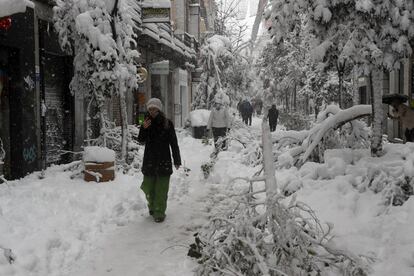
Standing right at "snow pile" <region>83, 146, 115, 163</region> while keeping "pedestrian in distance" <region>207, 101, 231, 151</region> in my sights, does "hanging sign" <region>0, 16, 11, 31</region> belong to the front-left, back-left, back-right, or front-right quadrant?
back-left

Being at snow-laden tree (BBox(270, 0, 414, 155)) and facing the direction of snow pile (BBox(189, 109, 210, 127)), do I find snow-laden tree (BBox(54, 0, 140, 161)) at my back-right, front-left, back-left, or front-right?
front-left

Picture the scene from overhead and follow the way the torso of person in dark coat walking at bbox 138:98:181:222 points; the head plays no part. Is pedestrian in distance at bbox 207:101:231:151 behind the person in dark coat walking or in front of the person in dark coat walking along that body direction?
behind

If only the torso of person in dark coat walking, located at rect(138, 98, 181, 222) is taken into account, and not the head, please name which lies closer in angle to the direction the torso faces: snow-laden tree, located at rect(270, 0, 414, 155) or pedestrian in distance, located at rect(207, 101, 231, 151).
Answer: the snow-laden tree

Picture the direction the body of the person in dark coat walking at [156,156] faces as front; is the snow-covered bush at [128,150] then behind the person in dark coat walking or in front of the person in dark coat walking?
behind

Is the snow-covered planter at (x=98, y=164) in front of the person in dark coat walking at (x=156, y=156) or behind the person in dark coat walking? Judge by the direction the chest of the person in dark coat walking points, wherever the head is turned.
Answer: behind

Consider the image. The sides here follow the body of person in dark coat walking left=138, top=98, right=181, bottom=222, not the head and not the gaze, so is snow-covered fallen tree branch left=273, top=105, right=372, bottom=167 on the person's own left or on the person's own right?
on the person's own left

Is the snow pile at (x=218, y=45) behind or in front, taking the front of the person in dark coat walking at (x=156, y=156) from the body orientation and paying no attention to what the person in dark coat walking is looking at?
behind

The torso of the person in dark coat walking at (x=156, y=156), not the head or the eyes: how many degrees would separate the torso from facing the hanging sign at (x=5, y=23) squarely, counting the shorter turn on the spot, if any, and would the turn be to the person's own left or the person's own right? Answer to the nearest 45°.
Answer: approximately 135° to the person's own right

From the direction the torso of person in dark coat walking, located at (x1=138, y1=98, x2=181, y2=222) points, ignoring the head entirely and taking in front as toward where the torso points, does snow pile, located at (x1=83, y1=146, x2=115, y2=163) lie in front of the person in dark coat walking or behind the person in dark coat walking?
behind

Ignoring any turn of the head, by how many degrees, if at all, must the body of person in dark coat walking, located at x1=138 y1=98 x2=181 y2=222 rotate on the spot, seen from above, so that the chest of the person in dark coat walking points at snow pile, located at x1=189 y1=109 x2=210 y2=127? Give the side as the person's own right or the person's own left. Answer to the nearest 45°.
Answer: approximately 180°

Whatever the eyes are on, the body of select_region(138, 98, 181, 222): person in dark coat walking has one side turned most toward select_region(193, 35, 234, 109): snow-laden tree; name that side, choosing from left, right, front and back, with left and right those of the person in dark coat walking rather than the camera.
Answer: back

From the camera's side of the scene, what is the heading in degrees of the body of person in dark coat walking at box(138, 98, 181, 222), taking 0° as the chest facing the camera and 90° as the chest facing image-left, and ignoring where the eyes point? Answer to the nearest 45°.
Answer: approximately 0°
